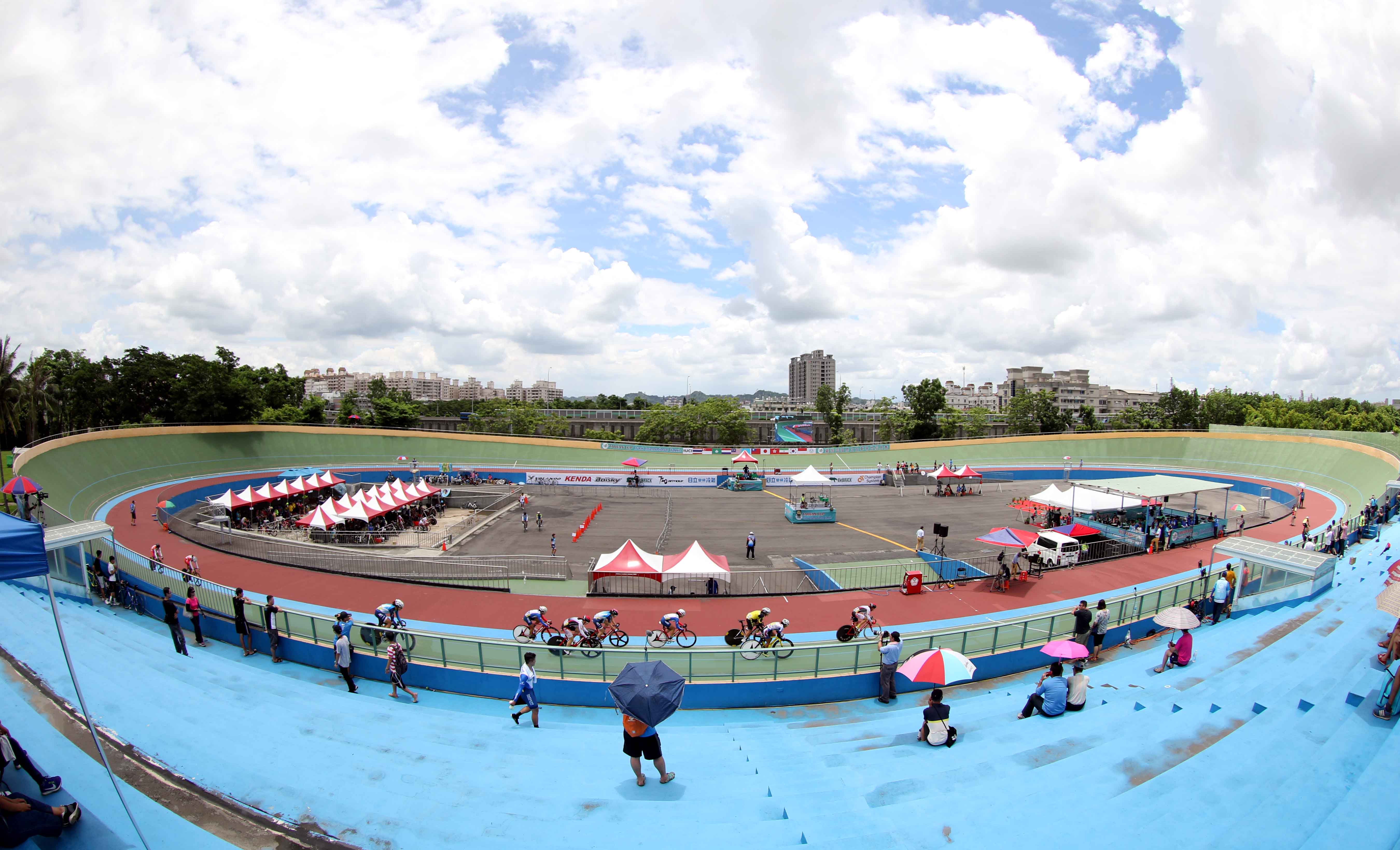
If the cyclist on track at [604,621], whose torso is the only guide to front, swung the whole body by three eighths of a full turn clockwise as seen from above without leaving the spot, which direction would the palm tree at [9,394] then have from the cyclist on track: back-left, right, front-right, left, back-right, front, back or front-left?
right

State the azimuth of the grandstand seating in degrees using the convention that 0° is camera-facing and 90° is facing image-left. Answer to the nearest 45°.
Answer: approximately 180°

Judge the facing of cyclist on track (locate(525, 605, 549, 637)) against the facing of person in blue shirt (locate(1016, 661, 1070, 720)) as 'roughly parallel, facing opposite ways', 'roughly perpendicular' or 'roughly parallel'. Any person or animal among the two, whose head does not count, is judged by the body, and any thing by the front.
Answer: roughly perpendicular

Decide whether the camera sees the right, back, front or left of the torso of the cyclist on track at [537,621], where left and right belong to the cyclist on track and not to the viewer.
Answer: right

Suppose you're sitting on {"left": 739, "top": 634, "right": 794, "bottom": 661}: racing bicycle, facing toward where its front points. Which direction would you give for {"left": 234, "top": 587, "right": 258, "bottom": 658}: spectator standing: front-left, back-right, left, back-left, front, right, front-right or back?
back

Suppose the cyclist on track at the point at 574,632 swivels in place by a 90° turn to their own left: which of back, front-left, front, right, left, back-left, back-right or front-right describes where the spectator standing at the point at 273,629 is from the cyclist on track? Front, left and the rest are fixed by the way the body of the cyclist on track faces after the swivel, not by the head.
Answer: left

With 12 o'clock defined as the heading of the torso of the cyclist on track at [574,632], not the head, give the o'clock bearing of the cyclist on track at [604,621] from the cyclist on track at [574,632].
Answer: the cyclist on track at [604,621] is roughly at 10 o'clock from the cyclist on track at [574,632].

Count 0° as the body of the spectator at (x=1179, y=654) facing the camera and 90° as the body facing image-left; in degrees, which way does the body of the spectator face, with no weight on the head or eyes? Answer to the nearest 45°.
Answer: approximately 135°

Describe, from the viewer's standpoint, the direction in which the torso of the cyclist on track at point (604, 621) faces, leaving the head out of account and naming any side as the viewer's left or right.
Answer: facing to the right of the viewer

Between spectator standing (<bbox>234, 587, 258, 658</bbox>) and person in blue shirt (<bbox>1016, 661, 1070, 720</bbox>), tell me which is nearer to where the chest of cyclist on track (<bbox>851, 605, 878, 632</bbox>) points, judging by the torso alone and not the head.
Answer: the person in blue shirt

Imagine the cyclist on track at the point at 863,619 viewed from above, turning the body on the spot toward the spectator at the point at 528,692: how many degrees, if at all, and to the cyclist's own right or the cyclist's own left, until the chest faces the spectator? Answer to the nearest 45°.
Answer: approximately 135° to the cyclist's own right
